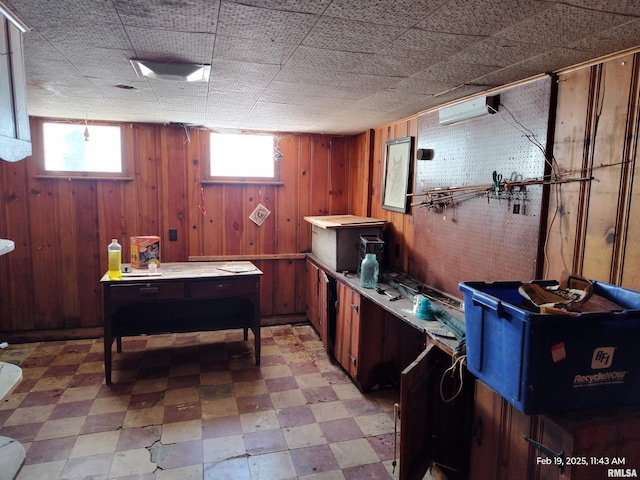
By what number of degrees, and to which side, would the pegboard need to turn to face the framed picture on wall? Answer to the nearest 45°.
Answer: approximately 90° to its right

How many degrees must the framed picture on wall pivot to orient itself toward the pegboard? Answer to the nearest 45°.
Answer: approximately 90° to its left

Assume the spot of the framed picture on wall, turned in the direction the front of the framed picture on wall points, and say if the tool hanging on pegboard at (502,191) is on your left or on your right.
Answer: on your left

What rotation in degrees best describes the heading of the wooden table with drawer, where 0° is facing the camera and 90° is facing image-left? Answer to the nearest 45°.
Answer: approximately 0°

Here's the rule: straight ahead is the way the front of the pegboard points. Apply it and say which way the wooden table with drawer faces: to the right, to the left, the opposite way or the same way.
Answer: to the left

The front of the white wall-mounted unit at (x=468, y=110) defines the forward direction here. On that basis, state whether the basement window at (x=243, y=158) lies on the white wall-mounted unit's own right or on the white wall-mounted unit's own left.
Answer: on the white wall-mounted unit's own right

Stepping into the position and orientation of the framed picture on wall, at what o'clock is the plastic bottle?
The plastic bottle is roughly at 1 o'clock from the framed picture on wall.

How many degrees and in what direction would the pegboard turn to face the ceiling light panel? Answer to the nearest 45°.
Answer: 0° — it already faces it

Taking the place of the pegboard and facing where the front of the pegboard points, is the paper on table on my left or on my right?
on my right

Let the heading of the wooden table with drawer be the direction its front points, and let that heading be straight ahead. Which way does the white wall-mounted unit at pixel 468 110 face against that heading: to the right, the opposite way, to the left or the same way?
to the right

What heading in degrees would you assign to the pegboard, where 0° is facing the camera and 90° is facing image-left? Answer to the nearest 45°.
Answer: approximately 45°

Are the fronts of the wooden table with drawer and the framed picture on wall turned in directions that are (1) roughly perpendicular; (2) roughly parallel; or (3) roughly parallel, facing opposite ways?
roughly perpendicular
